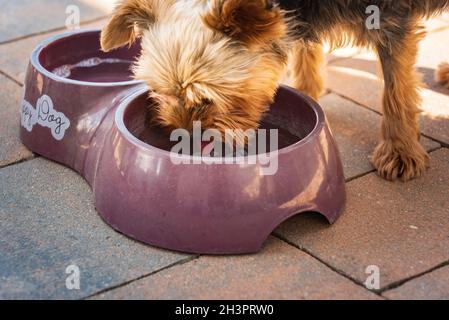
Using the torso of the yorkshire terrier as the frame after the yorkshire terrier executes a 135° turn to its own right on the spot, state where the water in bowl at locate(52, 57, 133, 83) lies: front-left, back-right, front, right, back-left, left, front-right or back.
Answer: front-left

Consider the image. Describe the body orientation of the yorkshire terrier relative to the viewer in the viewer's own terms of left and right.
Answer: facing the viewer and to the left of the viewer
